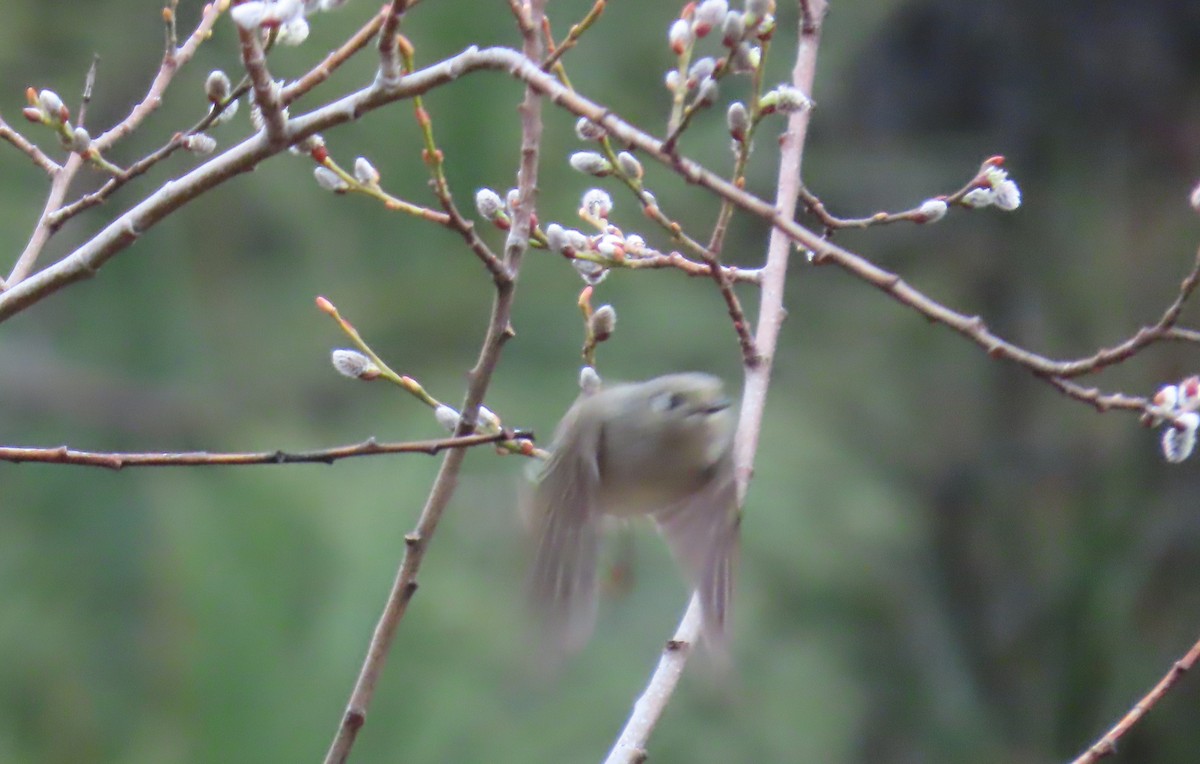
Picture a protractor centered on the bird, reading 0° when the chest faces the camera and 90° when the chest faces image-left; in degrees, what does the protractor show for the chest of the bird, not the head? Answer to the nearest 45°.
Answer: approximately 315°

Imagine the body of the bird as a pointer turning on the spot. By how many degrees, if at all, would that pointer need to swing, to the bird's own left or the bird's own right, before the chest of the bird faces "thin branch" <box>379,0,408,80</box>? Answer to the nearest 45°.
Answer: approximately 90° to the bird's own right

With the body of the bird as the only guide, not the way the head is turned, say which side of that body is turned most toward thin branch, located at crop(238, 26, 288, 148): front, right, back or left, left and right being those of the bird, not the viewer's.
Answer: right
